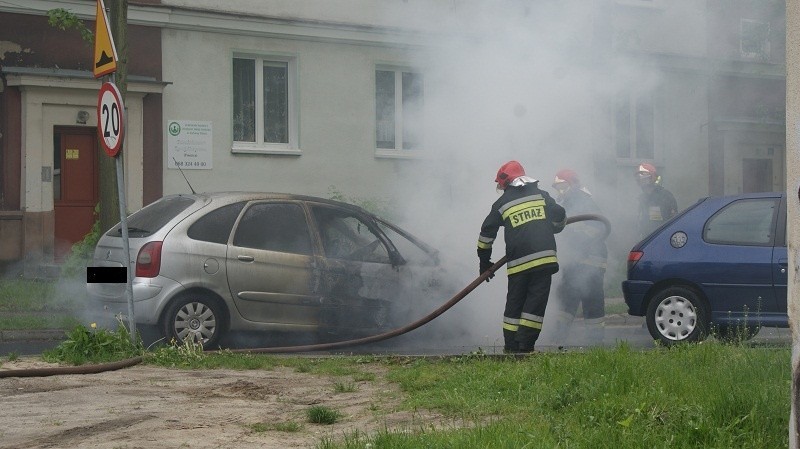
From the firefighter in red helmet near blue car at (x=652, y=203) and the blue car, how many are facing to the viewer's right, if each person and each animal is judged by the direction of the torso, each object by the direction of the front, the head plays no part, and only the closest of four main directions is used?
1

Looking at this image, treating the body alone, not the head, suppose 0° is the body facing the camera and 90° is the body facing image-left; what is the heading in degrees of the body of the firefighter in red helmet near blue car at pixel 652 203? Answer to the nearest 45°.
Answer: approximately 45°

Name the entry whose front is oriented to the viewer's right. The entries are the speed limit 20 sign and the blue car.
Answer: the blue car

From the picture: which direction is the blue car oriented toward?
to the viewer's right

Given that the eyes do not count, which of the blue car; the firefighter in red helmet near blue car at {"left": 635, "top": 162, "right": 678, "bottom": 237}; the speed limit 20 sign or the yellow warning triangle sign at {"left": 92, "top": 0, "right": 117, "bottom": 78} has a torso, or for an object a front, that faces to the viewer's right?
the blue car

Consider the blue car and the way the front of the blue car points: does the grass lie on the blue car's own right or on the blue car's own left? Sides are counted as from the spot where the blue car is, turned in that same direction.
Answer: on the blue car's own right

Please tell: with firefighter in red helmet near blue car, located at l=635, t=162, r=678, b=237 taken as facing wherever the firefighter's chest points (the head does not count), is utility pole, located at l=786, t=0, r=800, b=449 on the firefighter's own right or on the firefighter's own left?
on the firefighter's own left

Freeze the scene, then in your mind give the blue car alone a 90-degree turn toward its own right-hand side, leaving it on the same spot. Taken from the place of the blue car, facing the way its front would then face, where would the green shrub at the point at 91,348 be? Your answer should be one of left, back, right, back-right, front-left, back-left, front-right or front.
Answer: front-right
